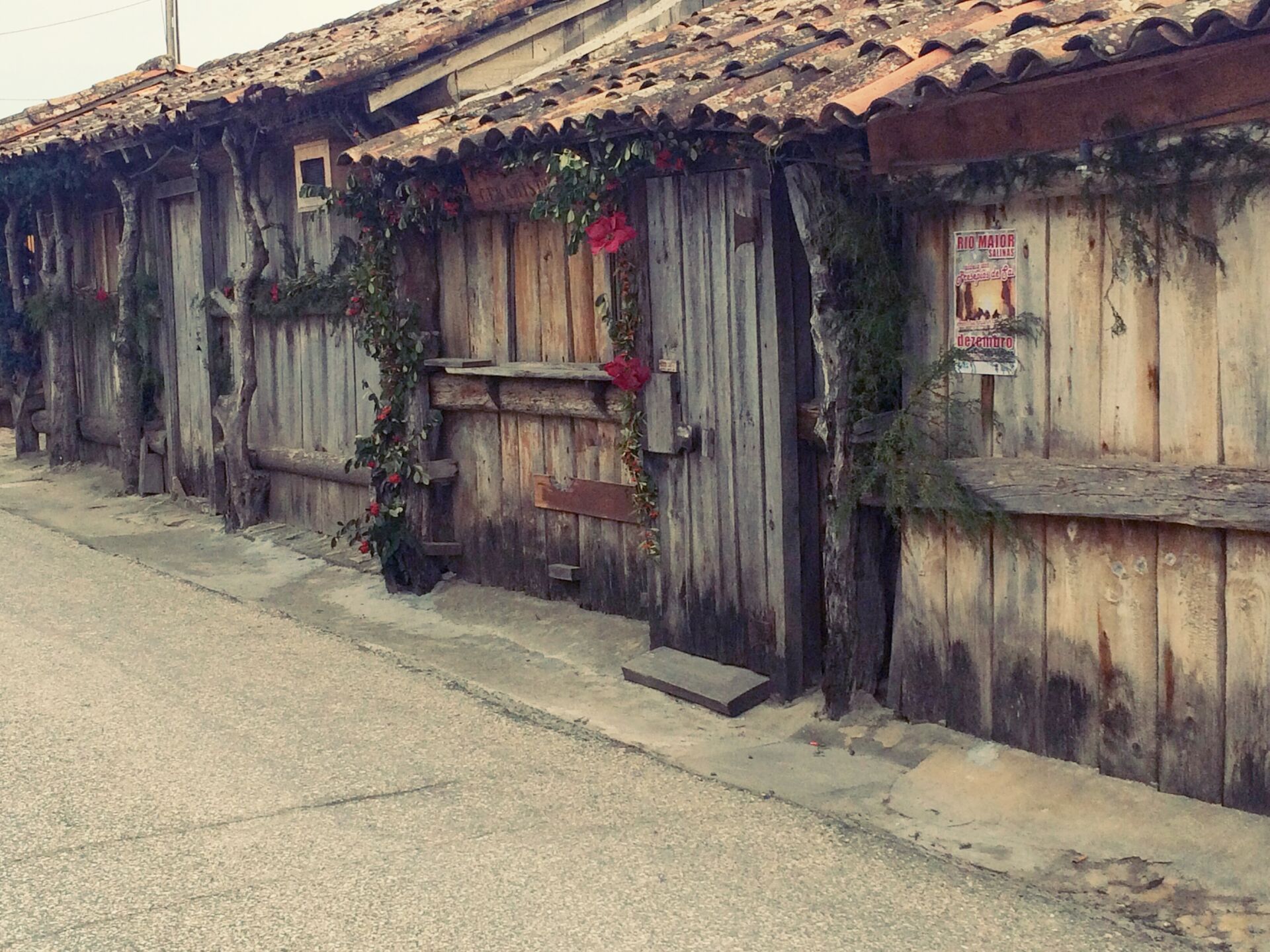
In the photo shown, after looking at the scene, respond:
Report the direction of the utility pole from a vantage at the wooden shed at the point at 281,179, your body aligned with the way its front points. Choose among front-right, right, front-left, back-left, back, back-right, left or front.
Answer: back-right

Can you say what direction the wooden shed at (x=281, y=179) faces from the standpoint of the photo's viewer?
facing the viewer and to the left of the viewer

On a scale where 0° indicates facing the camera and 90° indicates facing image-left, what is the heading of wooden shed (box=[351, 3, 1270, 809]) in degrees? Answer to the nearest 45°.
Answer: approximately 45°

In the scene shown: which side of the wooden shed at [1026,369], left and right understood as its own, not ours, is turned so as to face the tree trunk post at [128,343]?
right

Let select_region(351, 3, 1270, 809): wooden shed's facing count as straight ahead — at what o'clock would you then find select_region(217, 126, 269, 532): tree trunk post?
The tree trunk post is roughly at 3 o'clock from the wooden shed.
